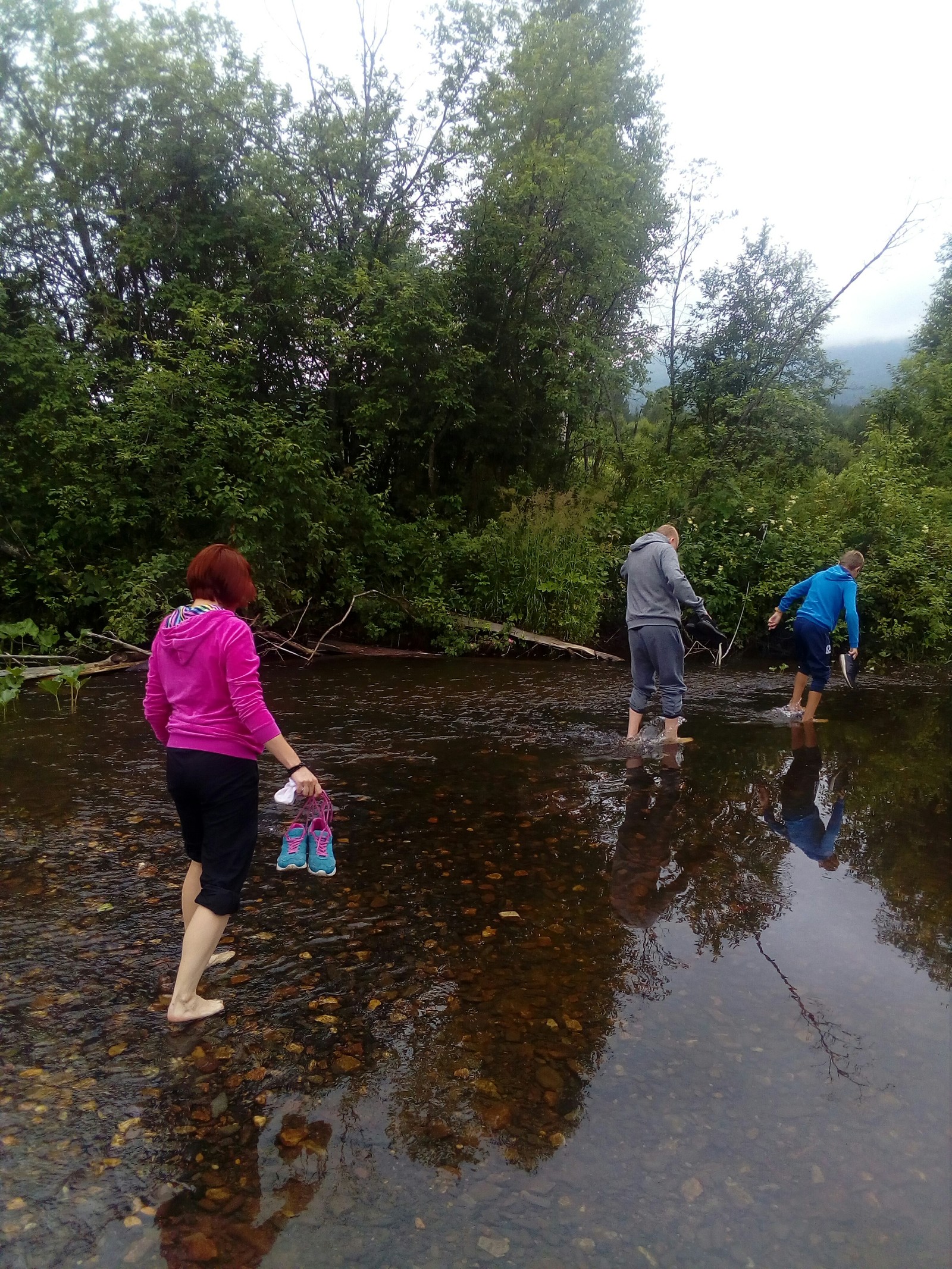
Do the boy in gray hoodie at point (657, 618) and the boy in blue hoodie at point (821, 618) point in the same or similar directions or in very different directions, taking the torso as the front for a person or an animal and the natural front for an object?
same or similar directions

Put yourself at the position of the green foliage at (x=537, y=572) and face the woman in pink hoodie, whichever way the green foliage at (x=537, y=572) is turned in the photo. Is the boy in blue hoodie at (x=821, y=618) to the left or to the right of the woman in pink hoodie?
left

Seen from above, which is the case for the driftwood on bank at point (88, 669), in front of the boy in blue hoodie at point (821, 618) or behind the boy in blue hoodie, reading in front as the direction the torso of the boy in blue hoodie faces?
behind

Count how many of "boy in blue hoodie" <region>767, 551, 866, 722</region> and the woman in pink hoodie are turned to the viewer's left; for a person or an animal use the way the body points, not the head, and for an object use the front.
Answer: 0

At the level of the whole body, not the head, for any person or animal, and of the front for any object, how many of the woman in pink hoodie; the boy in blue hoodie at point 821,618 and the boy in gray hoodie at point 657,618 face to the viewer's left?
0

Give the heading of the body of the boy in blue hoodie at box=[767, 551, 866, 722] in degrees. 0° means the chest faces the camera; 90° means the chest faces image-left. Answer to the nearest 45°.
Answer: approximately 225°

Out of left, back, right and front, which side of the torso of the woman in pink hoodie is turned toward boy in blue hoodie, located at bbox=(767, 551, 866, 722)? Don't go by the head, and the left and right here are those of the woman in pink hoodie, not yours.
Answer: front

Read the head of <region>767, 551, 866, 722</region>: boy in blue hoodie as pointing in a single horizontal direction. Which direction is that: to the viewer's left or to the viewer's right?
to the viewer's right

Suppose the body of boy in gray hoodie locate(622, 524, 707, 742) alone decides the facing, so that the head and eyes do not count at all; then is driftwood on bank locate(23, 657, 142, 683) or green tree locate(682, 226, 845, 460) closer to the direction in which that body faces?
the green tree

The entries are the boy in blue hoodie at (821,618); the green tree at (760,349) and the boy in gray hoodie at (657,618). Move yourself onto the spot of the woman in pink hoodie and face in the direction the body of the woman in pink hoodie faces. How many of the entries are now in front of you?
3

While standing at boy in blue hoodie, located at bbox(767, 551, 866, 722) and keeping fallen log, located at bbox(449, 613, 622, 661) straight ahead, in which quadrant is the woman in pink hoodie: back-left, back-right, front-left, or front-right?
back-left

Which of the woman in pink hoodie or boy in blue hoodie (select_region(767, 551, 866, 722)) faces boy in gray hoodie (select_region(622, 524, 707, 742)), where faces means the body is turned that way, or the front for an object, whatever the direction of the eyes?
the woman in pink hoodie

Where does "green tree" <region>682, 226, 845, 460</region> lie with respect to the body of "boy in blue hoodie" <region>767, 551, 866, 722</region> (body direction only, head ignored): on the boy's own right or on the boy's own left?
on the boy's own left

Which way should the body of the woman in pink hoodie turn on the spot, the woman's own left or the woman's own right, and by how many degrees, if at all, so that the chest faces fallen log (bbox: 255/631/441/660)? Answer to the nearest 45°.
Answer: approximately 45° to the woman's own left

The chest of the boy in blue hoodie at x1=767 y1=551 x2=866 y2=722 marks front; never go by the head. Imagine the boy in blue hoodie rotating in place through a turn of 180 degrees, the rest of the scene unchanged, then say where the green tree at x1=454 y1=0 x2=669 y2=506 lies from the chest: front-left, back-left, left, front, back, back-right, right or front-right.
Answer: right

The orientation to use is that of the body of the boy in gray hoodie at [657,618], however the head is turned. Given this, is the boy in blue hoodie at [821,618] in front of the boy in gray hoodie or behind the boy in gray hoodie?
in front
